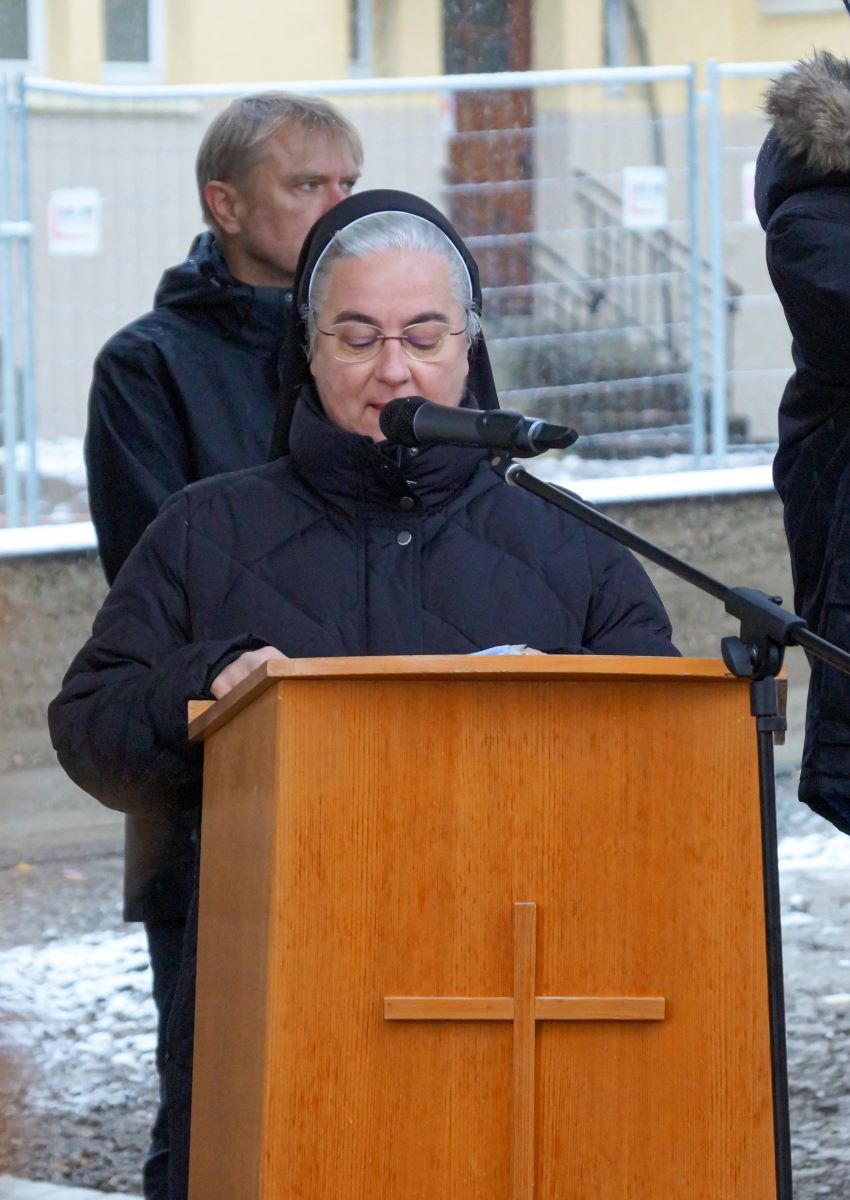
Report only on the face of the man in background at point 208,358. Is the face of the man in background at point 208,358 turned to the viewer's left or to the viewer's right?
to the viewer's right

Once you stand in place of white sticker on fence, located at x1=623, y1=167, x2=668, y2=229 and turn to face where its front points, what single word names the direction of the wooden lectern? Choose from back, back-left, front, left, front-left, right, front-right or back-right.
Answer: front

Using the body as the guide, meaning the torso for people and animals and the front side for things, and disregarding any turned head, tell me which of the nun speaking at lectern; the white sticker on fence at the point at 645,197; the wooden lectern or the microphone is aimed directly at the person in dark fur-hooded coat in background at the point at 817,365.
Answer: the white sticker on fence

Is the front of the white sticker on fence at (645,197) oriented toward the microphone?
yes

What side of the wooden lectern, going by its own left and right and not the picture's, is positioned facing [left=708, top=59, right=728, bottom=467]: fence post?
back

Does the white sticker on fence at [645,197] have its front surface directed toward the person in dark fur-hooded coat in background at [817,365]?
yes

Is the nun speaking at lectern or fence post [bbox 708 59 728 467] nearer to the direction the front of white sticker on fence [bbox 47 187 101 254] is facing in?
the nun speaking at lectern

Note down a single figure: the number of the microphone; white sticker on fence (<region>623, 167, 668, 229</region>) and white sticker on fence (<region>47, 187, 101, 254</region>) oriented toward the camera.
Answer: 2
